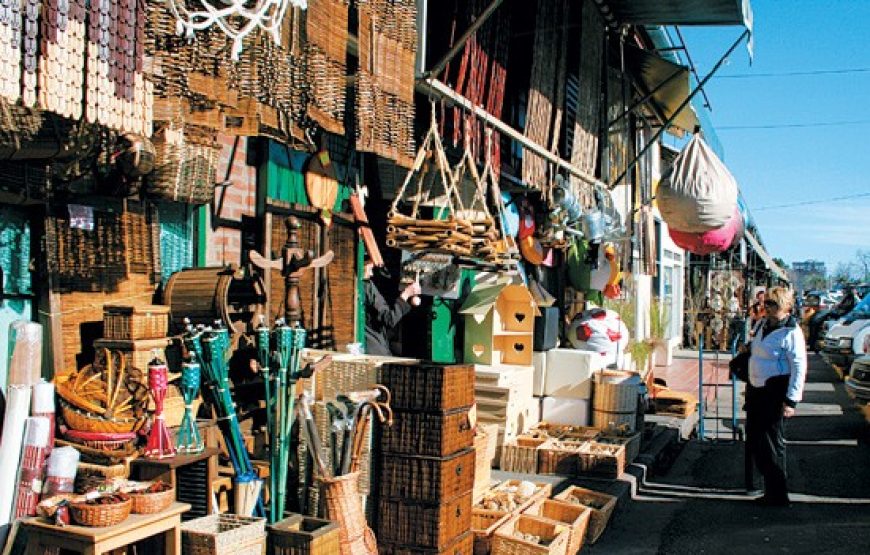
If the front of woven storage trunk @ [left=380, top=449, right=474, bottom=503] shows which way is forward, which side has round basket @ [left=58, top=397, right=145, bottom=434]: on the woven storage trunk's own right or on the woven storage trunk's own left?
on the woven storage trunk's own right

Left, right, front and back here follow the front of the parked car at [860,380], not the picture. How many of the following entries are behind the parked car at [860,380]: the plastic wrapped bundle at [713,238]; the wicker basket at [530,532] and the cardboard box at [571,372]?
0

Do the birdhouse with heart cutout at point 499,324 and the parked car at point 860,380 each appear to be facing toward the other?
no

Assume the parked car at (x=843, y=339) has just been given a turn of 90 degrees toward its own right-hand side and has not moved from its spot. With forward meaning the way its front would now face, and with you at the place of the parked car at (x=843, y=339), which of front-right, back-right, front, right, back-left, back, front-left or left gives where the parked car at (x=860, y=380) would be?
back-left

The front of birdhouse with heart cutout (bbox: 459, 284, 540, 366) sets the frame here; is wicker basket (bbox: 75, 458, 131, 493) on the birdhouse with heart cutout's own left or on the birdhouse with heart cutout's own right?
on the birdhouse with heart cutout's own right

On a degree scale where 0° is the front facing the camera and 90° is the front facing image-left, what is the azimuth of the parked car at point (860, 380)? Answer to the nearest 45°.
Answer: approximately 45°

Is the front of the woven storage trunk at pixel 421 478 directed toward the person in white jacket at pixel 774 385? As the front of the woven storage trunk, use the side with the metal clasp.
no

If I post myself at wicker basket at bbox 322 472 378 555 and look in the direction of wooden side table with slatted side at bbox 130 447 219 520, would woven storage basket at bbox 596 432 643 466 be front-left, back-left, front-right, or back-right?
back-right

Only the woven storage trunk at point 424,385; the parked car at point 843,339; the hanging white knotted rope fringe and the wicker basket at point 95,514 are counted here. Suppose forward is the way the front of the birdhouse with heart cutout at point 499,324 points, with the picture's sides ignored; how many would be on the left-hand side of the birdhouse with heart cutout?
1

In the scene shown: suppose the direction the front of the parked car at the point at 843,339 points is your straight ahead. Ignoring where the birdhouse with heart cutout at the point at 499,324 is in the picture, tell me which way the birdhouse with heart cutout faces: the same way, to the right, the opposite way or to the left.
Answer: to the left

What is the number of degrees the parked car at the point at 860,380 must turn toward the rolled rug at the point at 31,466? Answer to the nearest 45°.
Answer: approximately 45° to its left

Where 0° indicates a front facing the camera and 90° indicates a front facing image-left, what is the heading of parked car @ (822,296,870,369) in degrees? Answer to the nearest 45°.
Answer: approximately 45°

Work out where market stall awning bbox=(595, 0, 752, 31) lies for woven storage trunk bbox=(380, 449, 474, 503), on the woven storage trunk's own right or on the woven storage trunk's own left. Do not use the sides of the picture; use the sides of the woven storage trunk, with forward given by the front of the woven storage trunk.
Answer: on the woven storage trunk's own left

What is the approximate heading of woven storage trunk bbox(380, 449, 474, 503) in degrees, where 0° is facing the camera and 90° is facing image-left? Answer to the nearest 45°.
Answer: approximately 315°

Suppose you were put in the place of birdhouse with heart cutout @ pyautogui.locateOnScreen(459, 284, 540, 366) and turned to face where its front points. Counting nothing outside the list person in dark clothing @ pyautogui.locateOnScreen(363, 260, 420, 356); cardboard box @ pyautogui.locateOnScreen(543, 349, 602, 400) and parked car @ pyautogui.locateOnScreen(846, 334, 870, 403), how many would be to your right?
1

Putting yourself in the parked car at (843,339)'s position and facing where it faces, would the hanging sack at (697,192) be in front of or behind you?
in front

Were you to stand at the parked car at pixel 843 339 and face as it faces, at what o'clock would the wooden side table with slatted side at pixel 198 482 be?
The wooden side table with slatted side is roughly at 11 o'clock from the parked car.

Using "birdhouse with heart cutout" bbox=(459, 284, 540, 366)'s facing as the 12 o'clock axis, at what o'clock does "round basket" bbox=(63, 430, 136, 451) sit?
The round basket is roughly at 2 o'clock from the birdhouse with heart cutout.

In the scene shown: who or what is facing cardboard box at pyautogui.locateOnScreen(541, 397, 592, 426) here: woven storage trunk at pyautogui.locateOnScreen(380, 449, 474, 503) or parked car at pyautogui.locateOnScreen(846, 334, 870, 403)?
the parked car

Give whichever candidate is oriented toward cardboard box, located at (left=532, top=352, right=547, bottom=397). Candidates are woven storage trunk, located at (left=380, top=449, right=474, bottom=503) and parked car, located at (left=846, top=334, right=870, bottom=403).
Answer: the parked car

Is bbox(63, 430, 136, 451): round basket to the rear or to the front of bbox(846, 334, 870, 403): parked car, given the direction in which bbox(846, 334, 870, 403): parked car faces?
to the front

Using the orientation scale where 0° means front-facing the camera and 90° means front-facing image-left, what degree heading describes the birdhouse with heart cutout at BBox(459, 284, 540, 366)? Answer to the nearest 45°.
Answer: approximately 315°
